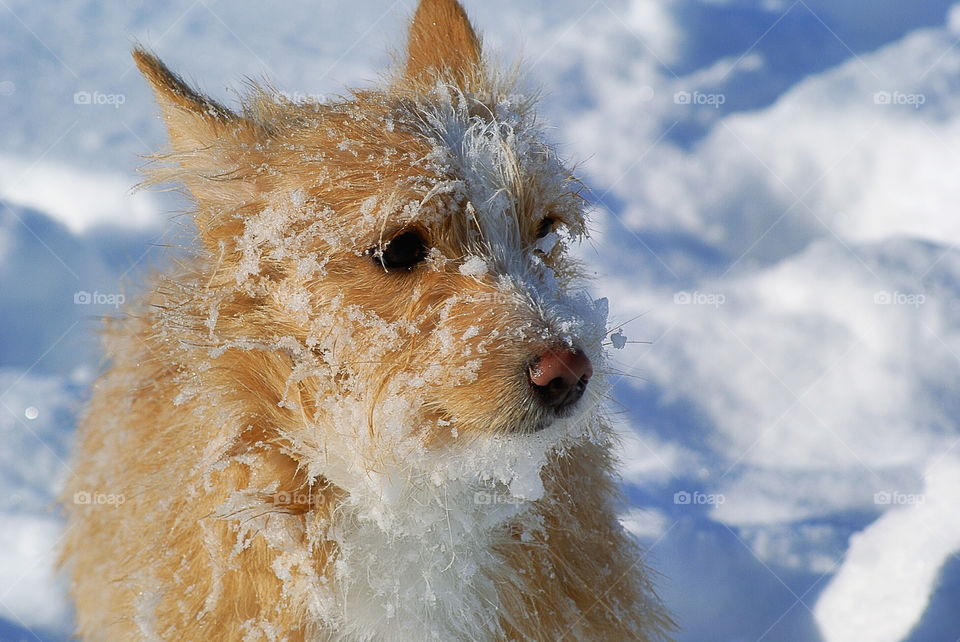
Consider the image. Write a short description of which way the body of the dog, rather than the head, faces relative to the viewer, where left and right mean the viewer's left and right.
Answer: facing the viewer and to the right of the viewer
